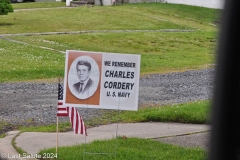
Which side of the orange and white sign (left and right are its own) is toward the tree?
back

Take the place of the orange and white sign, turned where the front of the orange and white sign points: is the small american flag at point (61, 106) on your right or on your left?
on your right

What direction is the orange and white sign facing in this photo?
toward the camera
